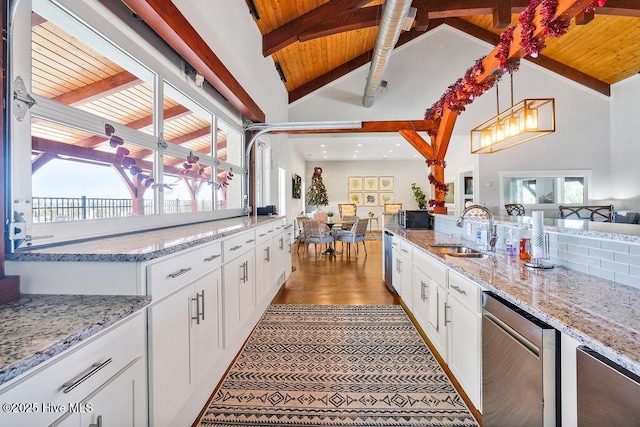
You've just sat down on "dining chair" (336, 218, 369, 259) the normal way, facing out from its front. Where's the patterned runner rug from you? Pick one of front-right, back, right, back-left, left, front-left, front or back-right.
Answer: back-left

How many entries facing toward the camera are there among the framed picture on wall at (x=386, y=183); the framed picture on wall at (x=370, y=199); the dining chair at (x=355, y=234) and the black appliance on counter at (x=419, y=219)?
2

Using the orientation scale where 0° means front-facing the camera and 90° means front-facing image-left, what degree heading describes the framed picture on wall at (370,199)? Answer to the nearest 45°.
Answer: approximately 0°

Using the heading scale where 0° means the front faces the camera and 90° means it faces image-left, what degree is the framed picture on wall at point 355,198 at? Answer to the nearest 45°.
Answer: approximately 0°

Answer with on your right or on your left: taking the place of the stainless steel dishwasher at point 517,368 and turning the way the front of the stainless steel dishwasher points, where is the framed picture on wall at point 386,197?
on your right

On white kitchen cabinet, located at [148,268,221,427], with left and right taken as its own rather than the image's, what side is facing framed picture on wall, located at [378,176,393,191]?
left

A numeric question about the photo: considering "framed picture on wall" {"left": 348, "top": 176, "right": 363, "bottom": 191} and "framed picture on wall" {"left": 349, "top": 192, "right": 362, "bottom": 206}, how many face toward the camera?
2

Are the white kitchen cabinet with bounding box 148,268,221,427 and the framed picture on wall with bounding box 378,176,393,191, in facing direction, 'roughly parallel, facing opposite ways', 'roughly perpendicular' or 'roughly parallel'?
roughly perpendicular

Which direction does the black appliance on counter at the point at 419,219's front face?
to the viewer's left
